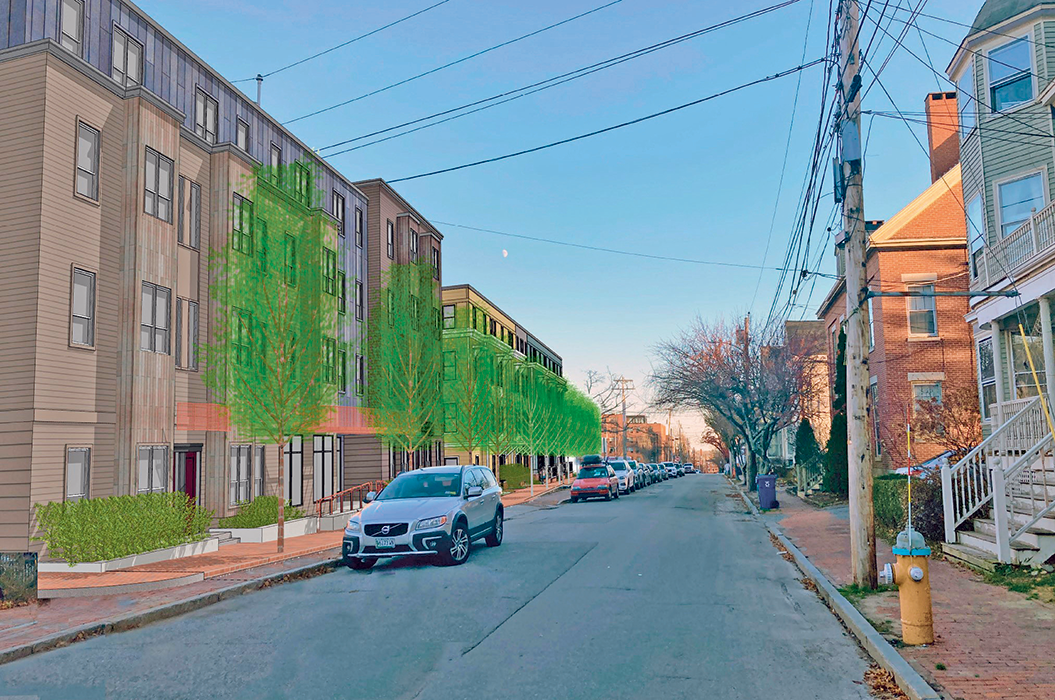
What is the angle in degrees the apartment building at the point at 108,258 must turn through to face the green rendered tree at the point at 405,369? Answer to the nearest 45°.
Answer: approximately 90° to its left

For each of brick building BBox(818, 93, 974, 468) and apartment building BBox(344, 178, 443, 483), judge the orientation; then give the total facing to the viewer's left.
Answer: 1

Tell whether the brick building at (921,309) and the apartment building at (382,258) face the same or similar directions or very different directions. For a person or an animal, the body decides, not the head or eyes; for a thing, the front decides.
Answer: very different directions

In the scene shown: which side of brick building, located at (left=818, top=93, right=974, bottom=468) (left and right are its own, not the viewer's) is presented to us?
left

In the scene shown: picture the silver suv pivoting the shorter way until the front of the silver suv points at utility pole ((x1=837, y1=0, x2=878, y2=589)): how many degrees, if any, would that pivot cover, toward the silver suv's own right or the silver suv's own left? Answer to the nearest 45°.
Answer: approximately 90° to the silver suv's own left

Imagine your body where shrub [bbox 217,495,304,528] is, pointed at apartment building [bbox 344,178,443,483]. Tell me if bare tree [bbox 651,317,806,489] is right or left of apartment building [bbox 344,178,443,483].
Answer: right

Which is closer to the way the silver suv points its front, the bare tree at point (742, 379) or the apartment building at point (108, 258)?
the apartment building

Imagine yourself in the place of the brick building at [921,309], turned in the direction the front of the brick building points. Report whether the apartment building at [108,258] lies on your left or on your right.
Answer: on your left

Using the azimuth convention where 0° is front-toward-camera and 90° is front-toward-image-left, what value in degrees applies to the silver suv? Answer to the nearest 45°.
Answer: approximately 45°

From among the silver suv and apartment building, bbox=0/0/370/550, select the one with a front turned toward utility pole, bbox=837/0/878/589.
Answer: the apartment building

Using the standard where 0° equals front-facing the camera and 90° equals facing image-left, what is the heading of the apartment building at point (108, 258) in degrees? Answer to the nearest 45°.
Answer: approximately 315°

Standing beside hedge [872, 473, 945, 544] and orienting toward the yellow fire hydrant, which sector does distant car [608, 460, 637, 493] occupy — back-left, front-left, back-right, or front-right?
back-right

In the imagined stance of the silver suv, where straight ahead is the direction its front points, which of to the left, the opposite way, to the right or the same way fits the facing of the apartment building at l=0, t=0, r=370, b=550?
to the left

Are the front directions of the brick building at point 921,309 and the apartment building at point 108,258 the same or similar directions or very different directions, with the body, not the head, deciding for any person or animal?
very different directions
